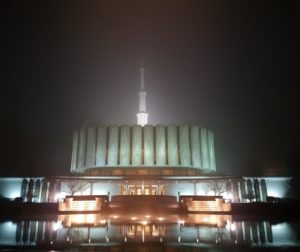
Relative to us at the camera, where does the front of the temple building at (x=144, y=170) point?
facing the viewer
